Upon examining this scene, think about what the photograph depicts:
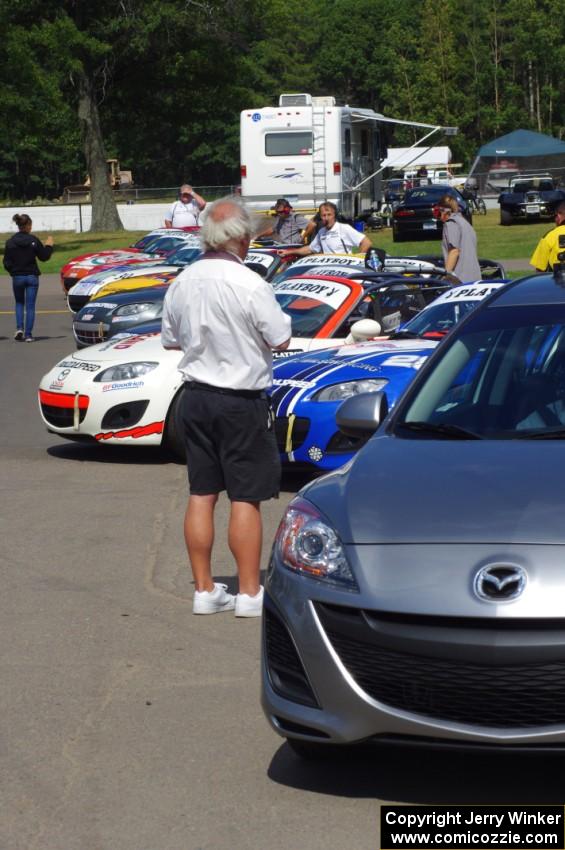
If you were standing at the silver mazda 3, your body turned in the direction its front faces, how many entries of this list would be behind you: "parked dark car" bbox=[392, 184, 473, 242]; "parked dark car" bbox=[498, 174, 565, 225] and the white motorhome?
3

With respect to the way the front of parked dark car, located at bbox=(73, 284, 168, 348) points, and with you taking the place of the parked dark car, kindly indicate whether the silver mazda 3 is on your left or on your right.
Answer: on your left

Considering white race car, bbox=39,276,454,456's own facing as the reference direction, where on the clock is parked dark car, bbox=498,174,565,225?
The parked dark car is roughly at 5 o'clock from the white race car.

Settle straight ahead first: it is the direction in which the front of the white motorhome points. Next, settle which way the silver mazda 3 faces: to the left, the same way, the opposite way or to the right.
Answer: the opposite way

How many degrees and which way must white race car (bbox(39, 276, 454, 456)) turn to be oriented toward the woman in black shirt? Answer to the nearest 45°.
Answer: approximately 135° to its right

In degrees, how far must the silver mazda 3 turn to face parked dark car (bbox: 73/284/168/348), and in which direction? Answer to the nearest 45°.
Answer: approximately 180°

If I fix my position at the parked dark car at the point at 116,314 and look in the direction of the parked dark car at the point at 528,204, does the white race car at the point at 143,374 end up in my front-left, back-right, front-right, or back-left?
back-right

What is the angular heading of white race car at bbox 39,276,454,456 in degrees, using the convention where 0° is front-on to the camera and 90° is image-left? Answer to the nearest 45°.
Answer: approximately 45°

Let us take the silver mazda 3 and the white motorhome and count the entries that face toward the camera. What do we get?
1

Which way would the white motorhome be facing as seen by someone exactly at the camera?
facing away from the viewer

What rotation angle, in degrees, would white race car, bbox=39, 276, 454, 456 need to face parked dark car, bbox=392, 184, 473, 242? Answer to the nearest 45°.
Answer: approximately 135° to its right

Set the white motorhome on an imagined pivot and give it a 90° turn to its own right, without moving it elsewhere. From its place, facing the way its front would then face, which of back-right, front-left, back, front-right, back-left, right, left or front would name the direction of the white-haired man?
right

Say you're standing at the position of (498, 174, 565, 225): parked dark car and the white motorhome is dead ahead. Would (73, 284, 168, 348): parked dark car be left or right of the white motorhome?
left
